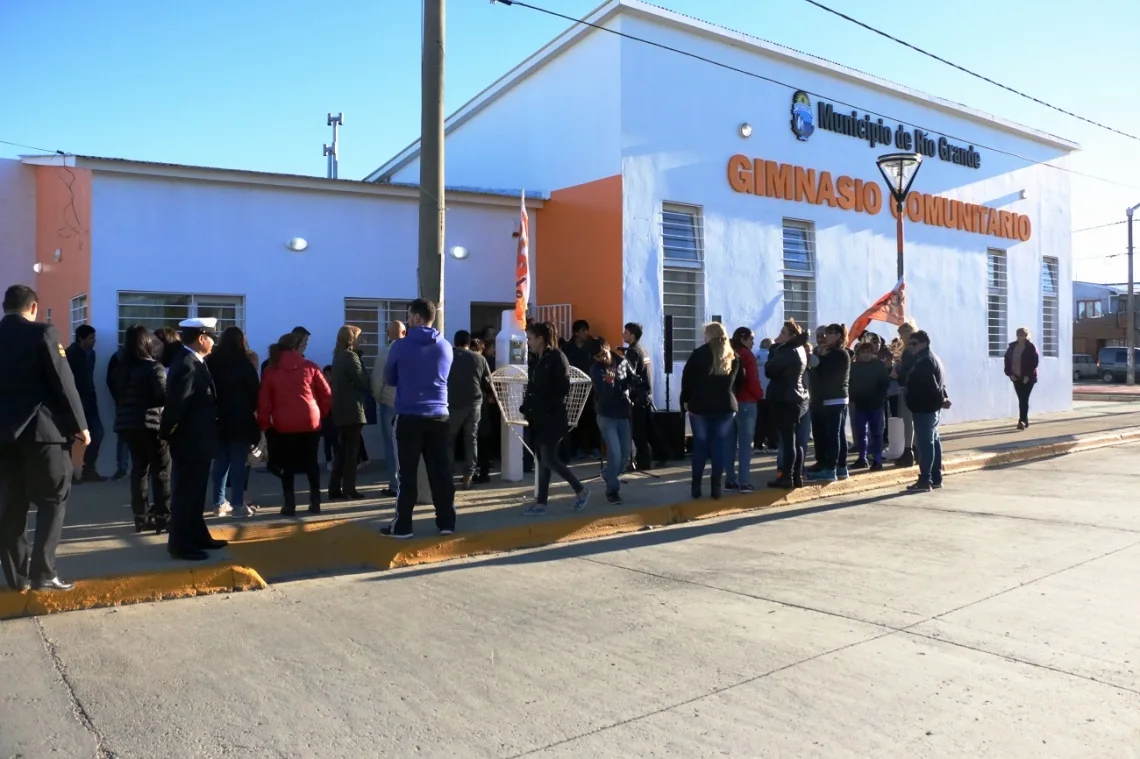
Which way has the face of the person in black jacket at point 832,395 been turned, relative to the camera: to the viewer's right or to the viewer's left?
to the viewer's left

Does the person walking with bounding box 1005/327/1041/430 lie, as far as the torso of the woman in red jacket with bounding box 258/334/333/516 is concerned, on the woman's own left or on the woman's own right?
on the woman's own right

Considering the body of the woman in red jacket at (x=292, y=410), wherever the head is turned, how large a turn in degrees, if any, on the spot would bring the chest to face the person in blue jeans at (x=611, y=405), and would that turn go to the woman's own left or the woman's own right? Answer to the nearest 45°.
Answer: approximately 90° to the woman's own right

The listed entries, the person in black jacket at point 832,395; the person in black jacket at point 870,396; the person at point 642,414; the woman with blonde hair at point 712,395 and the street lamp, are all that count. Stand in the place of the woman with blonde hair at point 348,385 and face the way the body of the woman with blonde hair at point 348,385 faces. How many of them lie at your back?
0

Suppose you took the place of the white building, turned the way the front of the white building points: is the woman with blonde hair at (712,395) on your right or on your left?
on your right

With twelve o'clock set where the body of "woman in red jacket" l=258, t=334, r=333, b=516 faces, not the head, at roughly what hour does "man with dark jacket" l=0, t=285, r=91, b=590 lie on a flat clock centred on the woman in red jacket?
The man with dark jacket is roughly at 7 o'clock from the woman in red jacket.

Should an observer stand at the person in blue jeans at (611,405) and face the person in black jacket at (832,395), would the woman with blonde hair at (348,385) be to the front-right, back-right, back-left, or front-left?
back-left

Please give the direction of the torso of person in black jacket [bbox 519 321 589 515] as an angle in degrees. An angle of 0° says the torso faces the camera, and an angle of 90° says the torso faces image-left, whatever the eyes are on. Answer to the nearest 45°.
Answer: approximately 90°

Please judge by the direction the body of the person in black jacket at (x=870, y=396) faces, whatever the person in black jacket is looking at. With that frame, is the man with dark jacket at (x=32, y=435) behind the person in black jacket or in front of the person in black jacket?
in front

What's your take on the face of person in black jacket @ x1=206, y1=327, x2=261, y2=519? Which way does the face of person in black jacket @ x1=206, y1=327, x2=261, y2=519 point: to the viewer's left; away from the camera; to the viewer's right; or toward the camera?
away from the camera

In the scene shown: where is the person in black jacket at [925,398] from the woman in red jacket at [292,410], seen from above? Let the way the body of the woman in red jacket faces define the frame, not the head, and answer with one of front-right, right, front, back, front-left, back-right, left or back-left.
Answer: right
